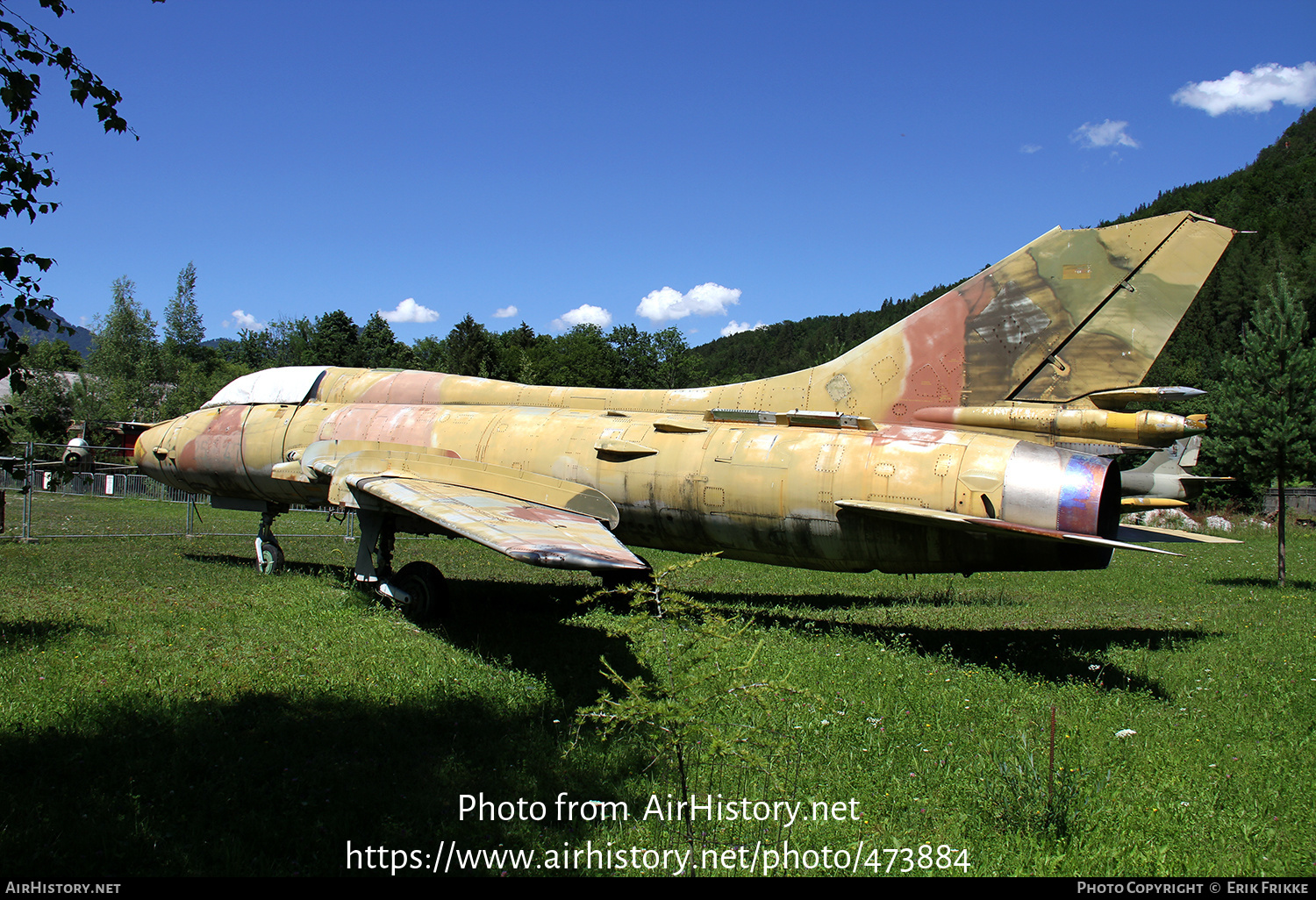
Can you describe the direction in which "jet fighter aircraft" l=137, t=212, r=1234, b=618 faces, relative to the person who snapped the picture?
facing away from the viewer and to the left of the viewer

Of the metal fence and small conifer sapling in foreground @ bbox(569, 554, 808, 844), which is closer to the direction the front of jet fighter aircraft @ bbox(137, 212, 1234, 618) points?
the metal fence

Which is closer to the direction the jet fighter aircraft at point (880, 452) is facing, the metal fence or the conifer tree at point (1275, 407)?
the metal fence

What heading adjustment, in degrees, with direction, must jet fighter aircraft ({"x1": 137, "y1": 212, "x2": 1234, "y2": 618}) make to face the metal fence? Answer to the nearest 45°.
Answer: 0° — it already faces it
